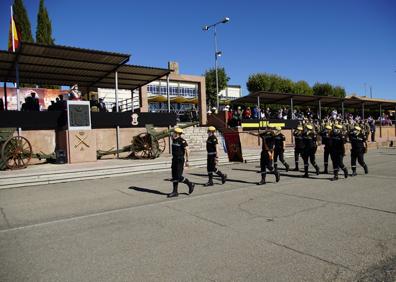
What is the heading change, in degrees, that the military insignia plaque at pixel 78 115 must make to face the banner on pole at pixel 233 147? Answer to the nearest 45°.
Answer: approximately 90° to its left

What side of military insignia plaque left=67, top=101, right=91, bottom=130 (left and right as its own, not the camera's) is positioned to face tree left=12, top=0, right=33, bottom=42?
back

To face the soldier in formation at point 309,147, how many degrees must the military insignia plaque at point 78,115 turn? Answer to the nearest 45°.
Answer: approximately 45° to its left

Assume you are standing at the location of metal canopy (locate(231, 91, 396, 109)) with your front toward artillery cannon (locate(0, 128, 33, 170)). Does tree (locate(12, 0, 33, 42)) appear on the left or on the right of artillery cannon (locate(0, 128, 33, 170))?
right

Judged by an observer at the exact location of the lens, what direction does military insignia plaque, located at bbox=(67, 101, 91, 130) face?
facing the viewer

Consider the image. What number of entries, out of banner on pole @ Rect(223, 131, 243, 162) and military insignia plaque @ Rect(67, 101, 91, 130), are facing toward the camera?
2

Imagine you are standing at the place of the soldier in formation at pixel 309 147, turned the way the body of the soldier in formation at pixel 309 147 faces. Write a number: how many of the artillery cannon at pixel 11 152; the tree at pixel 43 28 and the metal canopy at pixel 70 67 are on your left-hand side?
0

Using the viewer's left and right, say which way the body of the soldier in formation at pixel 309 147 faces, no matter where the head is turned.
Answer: facing the viewer and to the left of the viewer

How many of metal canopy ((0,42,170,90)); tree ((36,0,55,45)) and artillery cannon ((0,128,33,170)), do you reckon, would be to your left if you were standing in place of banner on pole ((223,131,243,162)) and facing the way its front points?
0

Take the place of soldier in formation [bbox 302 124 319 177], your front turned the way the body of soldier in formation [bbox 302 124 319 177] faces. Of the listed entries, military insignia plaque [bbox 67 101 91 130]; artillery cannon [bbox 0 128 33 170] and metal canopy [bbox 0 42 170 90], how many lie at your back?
0

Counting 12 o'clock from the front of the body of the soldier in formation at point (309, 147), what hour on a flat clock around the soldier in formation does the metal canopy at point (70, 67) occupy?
The metal canopy is roughly at 2 o'clock from the soldier in formation.

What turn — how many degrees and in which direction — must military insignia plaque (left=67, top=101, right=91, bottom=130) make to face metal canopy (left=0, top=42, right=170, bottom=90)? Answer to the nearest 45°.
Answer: approximately 180°

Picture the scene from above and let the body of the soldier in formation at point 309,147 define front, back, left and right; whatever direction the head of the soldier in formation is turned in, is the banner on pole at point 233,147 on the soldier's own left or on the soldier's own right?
on the soldier's own right

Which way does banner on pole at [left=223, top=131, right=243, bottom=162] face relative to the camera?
toward the camera

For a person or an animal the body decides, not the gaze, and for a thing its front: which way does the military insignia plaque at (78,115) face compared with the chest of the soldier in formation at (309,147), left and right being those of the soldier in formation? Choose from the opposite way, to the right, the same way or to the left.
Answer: to the left

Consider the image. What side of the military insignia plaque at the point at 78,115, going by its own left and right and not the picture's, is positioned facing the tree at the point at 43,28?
back

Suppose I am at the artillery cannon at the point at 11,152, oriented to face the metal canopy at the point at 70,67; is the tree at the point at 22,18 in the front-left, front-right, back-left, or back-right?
front-left

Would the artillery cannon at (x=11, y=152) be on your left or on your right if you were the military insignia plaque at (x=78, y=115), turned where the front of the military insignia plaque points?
on your right
